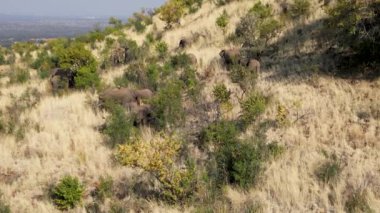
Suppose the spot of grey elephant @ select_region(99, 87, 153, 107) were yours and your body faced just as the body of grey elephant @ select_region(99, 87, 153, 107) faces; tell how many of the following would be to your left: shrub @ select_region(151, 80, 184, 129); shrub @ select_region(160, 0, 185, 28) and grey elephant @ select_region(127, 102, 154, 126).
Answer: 1

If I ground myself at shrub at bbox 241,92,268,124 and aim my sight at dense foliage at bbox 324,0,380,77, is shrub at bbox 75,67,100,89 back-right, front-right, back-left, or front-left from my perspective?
back-left

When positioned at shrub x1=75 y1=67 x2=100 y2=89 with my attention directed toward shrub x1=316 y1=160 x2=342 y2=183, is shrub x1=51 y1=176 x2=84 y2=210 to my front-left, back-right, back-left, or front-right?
front-right

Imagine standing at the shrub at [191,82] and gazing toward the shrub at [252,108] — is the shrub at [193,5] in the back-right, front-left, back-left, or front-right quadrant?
back-left
